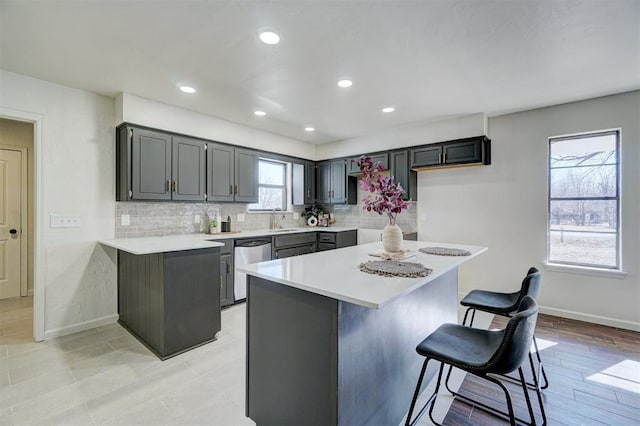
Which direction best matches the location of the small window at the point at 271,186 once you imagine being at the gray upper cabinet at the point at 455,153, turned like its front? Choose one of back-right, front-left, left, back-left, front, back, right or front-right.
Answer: front-right

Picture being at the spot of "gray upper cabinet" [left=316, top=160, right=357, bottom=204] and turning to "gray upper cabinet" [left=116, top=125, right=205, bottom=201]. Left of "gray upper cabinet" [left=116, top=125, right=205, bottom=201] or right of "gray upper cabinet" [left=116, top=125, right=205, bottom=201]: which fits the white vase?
left

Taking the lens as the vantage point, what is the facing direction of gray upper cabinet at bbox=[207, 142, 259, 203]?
facing the viewer and to the right of the viewer

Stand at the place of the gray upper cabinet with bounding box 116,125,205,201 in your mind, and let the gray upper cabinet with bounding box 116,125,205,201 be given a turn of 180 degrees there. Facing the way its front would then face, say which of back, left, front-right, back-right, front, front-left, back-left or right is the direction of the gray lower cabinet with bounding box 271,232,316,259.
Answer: back-right

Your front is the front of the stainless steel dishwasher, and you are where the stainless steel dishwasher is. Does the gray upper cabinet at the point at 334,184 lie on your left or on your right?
on your left

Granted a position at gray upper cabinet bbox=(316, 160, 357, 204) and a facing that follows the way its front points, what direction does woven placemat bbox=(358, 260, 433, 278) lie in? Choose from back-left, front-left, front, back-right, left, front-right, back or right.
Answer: front-left

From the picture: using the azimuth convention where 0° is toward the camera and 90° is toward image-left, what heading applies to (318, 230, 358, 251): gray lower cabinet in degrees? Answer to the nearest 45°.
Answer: approximately 45°
